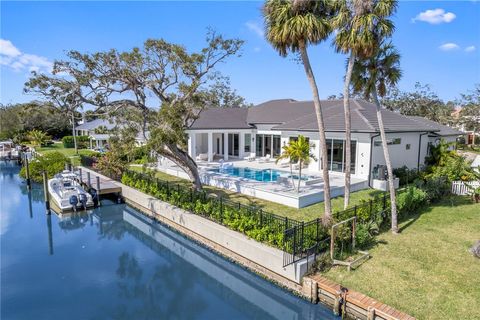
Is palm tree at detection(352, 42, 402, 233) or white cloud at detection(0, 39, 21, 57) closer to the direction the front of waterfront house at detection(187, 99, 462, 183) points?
the white cloud

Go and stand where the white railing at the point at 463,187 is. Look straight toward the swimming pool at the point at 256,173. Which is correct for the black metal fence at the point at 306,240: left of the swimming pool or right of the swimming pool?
left

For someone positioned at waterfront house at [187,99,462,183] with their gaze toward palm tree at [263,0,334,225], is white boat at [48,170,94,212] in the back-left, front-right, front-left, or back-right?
front-right

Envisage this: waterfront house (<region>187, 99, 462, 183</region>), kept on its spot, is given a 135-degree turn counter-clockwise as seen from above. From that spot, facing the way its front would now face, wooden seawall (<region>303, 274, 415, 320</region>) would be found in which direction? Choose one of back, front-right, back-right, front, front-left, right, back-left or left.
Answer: right

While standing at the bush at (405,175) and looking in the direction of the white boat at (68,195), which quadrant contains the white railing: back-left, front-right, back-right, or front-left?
back-left

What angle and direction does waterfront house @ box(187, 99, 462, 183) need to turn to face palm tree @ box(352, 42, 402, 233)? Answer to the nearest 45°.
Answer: approximately 45° to its left

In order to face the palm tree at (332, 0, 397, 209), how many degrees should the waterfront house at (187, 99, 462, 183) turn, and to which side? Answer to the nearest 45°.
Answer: approximately 45° to its left

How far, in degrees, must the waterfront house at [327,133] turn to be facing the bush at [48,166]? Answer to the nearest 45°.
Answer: approximately 45° to its right

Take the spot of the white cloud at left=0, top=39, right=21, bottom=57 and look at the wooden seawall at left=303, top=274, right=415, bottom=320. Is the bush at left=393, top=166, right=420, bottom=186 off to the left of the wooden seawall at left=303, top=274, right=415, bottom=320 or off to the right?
left
